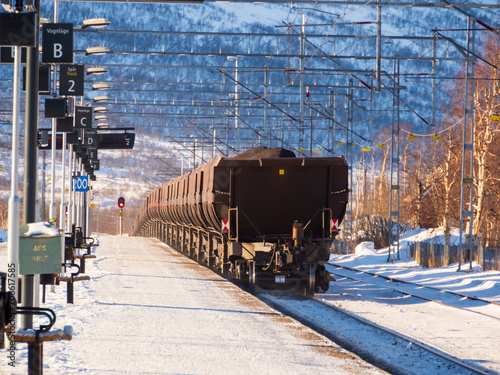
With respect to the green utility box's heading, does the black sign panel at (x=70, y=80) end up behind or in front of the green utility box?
behind

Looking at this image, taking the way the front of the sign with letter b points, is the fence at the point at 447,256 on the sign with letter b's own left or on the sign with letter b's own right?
on the sign with letter b's own left

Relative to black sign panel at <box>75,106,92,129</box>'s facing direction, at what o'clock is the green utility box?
The green utility box is roughly at 12 o'clock from the black sign panel.

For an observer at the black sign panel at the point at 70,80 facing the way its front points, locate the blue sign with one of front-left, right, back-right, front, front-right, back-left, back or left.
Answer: back

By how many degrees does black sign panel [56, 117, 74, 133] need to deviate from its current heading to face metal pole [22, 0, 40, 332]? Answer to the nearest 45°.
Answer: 0° — it already faces it

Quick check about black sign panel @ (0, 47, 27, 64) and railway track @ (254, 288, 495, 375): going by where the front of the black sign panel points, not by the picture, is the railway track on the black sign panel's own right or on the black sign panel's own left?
on the black sign panel's own left

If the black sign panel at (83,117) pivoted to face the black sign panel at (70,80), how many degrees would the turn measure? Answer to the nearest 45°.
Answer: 0° — it already faces it

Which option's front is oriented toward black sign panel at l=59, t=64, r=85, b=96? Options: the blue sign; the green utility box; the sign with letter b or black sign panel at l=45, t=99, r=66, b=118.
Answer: the blue sign

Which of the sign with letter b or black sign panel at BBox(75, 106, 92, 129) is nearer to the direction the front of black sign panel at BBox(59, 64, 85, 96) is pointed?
the sign with letter b

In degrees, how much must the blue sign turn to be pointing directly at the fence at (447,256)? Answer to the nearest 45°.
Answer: approximately 90° to its left
